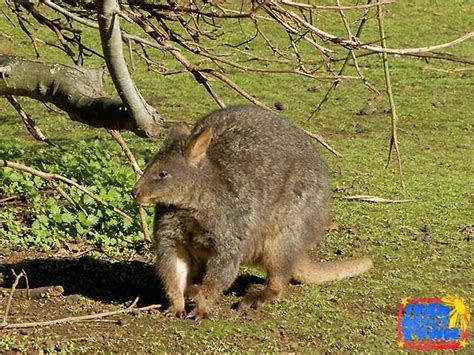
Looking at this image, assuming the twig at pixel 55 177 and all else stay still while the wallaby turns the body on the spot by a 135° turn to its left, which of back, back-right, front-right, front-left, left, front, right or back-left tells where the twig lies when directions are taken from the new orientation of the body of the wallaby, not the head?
back

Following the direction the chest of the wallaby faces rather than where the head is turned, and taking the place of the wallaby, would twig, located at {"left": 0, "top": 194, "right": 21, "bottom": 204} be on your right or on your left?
on your right

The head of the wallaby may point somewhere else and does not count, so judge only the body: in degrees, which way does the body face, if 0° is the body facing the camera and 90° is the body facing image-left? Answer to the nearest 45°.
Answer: approximately 45°

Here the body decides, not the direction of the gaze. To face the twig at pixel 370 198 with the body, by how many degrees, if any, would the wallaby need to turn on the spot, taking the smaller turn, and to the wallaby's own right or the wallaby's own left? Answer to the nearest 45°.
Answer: approximately 180°

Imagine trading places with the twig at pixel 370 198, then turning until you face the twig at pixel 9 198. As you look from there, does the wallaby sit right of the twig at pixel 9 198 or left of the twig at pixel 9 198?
left
